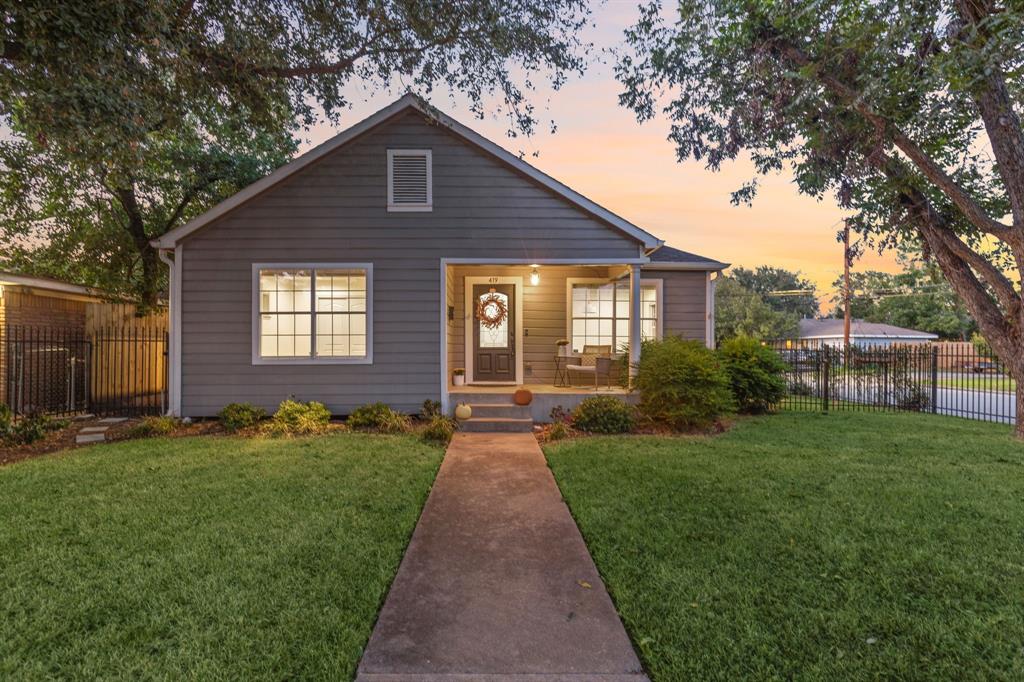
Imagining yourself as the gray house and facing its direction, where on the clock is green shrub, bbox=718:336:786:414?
The green shrub is roughly at 9 o'clock from the gray house.

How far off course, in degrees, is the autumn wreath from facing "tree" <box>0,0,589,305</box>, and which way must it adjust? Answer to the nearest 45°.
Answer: approximately 45° to its right

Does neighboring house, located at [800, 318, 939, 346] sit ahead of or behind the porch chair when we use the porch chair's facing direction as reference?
behind

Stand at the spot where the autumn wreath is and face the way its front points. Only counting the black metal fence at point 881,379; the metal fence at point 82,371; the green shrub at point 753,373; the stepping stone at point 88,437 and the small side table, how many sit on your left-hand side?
3

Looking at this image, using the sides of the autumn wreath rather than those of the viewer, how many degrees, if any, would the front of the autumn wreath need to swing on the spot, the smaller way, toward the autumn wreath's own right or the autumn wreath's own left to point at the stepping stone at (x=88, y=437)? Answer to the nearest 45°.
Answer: approximately 45° to the autumn wreath's own right

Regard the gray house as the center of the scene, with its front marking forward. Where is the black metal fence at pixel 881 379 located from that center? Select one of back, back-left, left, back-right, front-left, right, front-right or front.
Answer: left

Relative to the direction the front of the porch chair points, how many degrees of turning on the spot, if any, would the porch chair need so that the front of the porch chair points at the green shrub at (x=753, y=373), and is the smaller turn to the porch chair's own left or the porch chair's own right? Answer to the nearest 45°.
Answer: approximately 135° to the porch chair's own left

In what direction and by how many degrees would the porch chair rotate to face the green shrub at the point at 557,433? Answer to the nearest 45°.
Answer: approximately 45° to its left

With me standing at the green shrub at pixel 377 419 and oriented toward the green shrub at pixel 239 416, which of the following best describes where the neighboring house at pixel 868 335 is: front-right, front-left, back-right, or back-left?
back-right

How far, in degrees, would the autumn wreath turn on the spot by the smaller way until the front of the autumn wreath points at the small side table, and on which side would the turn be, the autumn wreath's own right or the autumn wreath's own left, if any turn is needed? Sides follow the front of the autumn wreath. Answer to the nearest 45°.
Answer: approximately 90° to the autumn wreath's own left

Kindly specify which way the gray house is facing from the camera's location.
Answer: facing the viewer

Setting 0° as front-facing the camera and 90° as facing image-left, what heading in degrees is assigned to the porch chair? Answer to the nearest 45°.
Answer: approximately 45°

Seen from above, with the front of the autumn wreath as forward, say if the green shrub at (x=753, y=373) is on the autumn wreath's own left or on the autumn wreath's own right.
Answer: on the autumn wreath's own left

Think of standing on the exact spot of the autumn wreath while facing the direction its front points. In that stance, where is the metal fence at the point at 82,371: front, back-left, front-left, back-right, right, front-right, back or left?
right

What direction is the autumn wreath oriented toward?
toward the camera
